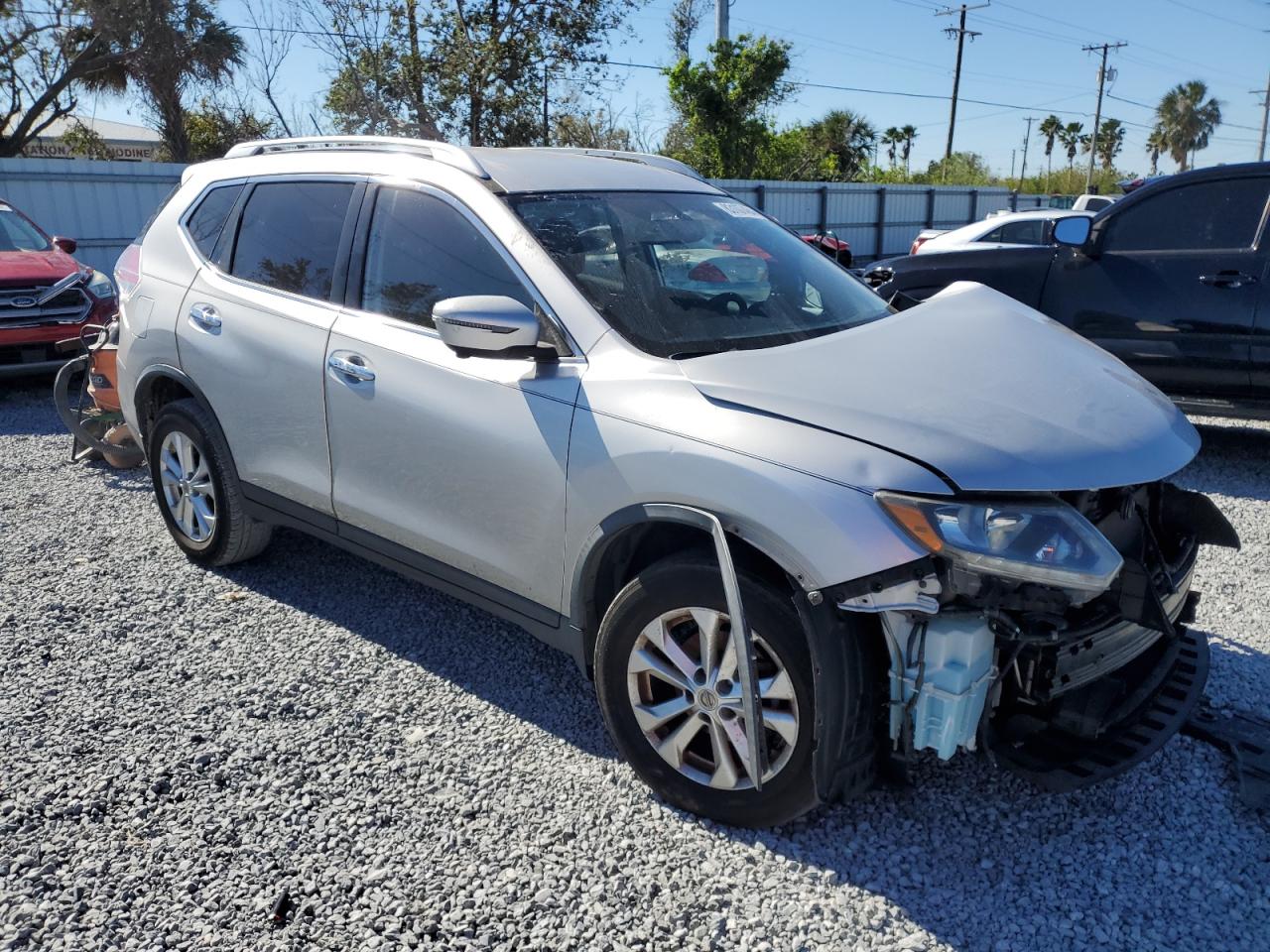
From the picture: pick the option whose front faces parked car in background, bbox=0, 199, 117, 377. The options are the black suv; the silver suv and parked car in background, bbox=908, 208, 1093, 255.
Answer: the black suv

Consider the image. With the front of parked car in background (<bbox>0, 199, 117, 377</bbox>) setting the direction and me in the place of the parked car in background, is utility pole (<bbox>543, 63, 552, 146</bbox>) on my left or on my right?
on my left

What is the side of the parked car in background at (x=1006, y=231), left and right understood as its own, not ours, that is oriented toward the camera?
right

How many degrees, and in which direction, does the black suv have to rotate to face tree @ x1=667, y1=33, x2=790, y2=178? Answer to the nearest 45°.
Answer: approximately 45° to its right

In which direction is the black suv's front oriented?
to the viewer's left

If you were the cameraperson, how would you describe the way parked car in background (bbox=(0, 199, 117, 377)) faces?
facing the viewer and to the right of the viewer

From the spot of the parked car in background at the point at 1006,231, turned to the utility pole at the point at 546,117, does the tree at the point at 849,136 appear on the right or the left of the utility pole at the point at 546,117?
right

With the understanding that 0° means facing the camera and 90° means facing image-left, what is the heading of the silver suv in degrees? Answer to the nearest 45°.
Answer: approximately 315°

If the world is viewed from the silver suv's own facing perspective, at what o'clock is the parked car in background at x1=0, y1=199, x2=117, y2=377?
The parked car in background is roughly at 6 o'clock from the silver suv.

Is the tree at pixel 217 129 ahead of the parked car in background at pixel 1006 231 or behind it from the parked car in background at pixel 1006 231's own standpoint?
behind
